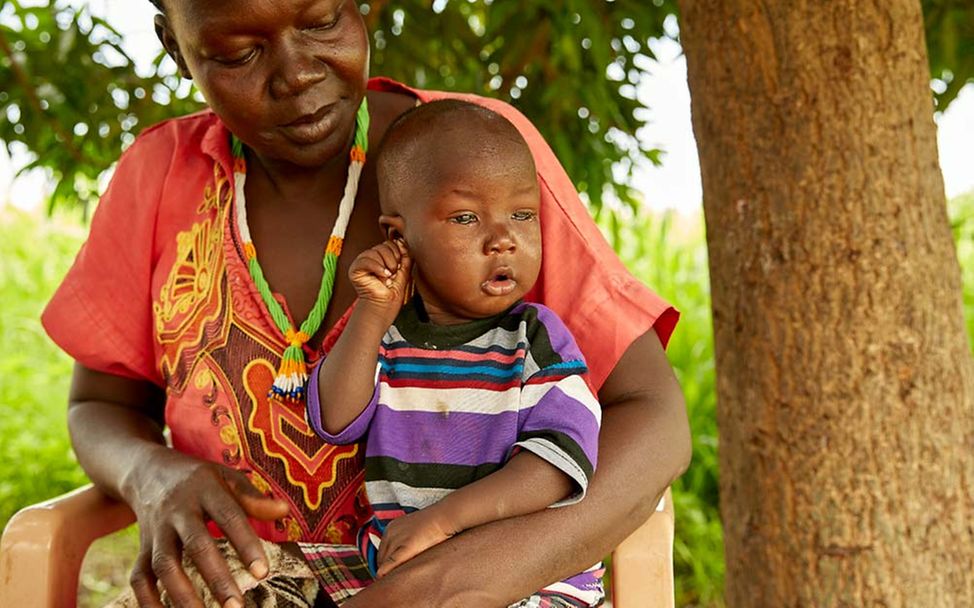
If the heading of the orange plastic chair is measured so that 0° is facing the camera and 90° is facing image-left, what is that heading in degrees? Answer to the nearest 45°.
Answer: approximately 0°

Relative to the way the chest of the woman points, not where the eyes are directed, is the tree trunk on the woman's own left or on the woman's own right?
on the woman's own left

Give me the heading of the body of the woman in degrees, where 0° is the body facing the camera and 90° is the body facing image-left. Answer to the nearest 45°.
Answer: approximately 0°

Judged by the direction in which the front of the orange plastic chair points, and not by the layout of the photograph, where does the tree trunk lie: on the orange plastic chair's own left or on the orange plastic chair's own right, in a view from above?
on the orange plastic chair's own left

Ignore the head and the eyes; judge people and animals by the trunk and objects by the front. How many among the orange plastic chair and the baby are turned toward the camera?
2
